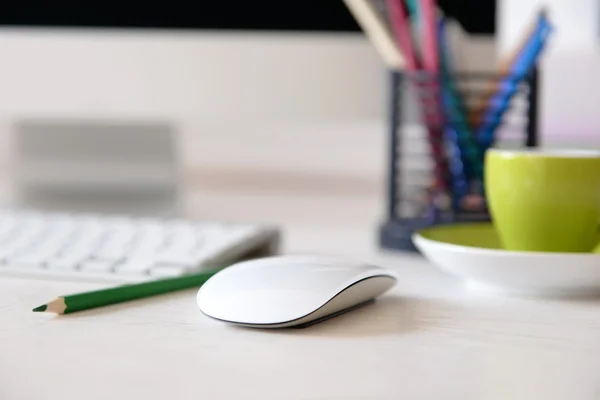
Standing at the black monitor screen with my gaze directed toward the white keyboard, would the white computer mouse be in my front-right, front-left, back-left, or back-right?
front-left

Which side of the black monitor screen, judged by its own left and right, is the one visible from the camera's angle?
front
